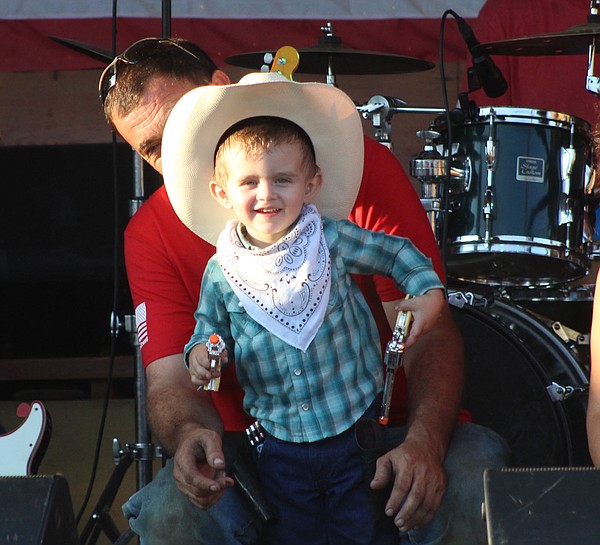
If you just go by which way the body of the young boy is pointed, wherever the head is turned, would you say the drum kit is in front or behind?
behind

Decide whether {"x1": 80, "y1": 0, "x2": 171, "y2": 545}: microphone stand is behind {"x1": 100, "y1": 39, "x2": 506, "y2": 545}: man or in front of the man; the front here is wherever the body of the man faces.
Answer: behind

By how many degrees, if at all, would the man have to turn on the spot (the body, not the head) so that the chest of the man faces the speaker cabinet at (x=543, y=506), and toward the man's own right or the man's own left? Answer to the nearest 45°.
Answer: approximately 45° to the man's own left

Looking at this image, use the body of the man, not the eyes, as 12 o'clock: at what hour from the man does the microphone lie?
The microphone is roughly at 7 o'clock from the man.

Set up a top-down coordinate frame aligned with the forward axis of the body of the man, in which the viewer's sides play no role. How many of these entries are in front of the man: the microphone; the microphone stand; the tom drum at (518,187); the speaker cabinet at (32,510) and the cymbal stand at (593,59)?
1

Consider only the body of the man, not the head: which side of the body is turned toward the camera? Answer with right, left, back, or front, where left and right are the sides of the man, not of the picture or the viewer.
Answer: front

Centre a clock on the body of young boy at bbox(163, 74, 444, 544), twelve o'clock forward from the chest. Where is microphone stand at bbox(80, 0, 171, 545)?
The microphone stand is roughly at 5 o'clock from the young boy.

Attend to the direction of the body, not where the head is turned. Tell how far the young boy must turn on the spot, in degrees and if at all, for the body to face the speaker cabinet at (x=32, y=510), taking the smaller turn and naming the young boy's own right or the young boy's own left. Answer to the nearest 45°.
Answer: approximately 45° to the young boy's own right

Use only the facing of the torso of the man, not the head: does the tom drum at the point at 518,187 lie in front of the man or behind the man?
behind

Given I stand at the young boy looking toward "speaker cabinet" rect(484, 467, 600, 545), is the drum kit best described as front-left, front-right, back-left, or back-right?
back-left

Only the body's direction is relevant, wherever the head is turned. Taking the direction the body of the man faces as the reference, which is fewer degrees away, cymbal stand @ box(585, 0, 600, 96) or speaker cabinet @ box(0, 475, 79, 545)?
the speaker cabinet

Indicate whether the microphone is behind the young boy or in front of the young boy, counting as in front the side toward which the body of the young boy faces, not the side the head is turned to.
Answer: behind

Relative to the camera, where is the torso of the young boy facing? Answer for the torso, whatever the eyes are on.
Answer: toward the camera
